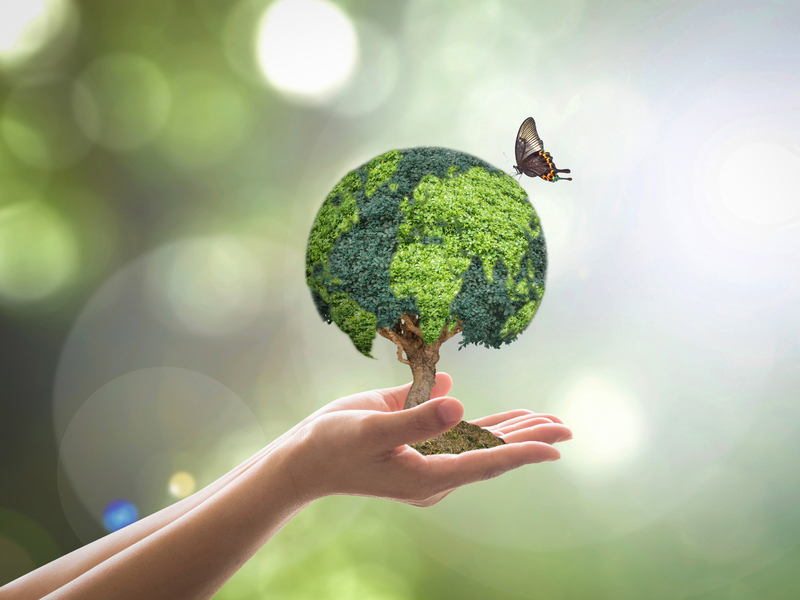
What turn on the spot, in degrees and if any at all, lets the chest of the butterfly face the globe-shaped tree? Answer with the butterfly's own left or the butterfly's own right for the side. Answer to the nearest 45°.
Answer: approximately 45° to the butterfly's own left

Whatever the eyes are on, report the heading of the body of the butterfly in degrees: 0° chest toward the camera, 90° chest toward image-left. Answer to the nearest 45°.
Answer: approximately 90°
